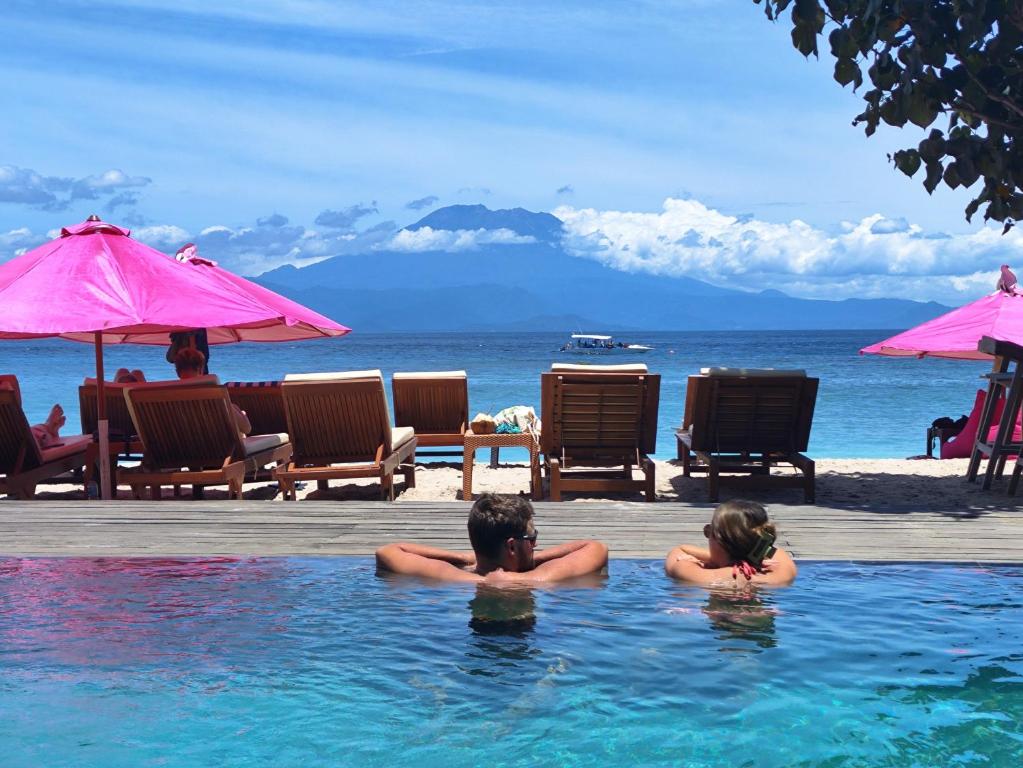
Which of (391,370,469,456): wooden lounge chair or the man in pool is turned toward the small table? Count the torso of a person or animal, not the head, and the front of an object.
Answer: the man in pool

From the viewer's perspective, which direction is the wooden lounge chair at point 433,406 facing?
away from the camera

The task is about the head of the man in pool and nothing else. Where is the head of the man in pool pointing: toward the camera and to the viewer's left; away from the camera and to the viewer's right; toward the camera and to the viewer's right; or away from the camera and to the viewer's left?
away from the camera and to the viewer's right

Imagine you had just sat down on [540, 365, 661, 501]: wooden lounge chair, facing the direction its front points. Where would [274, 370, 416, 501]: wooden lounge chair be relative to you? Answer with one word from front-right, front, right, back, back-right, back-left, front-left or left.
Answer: left

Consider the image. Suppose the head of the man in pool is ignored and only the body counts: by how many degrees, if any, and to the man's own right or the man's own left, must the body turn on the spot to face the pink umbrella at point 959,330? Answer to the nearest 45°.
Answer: approximately 45° to the man's own right

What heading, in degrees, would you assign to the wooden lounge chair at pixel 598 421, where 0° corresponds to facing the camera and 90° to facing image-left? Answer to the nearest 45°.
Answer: approximately 180°

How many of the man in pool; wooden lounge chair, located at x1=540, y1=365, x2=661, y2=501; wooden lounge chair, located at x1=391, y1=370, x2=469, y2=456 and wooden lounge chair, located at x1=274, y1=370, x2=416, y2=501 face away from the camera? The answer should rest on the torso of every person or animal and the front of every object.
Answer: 4

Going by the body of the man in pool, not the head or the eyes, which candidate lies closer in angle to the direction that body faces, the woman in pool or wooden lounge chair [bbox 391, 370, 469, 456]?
the wooden lounge chair

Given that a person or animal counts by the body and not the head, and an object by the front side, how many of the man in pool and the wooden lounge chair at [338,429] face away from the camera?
2

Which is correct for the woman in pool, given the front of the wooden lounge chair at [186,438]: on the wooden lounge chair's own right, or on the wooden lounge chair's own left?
on the wooden lounge chair's own right

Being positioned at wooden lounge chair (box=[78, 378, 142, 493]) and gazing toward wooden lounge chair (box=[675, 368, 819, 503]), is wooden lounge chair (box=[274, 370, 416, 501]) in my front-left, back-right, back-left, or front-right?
front-right

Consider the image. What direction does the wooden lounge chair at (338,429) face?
away from the camera

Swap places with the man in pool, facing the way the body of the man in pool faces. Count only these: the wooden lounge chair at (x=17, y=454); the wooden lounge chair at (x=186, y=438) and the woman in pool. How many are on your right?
1

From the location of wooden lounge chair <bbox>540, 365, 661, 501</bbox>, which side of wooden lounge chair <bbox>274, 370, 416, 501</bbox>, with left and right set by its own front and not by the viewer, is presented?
right

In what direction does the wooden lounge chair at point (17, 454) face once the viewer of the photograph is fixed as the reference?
facing away from the viewer and to the right of the viewer
